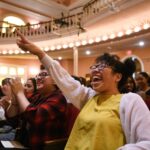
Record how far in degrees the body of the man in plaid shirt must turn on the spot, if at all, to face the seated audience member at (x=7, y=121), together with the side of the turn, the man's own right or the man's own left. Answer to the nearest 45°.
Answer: approximately 45° to the man's own right
